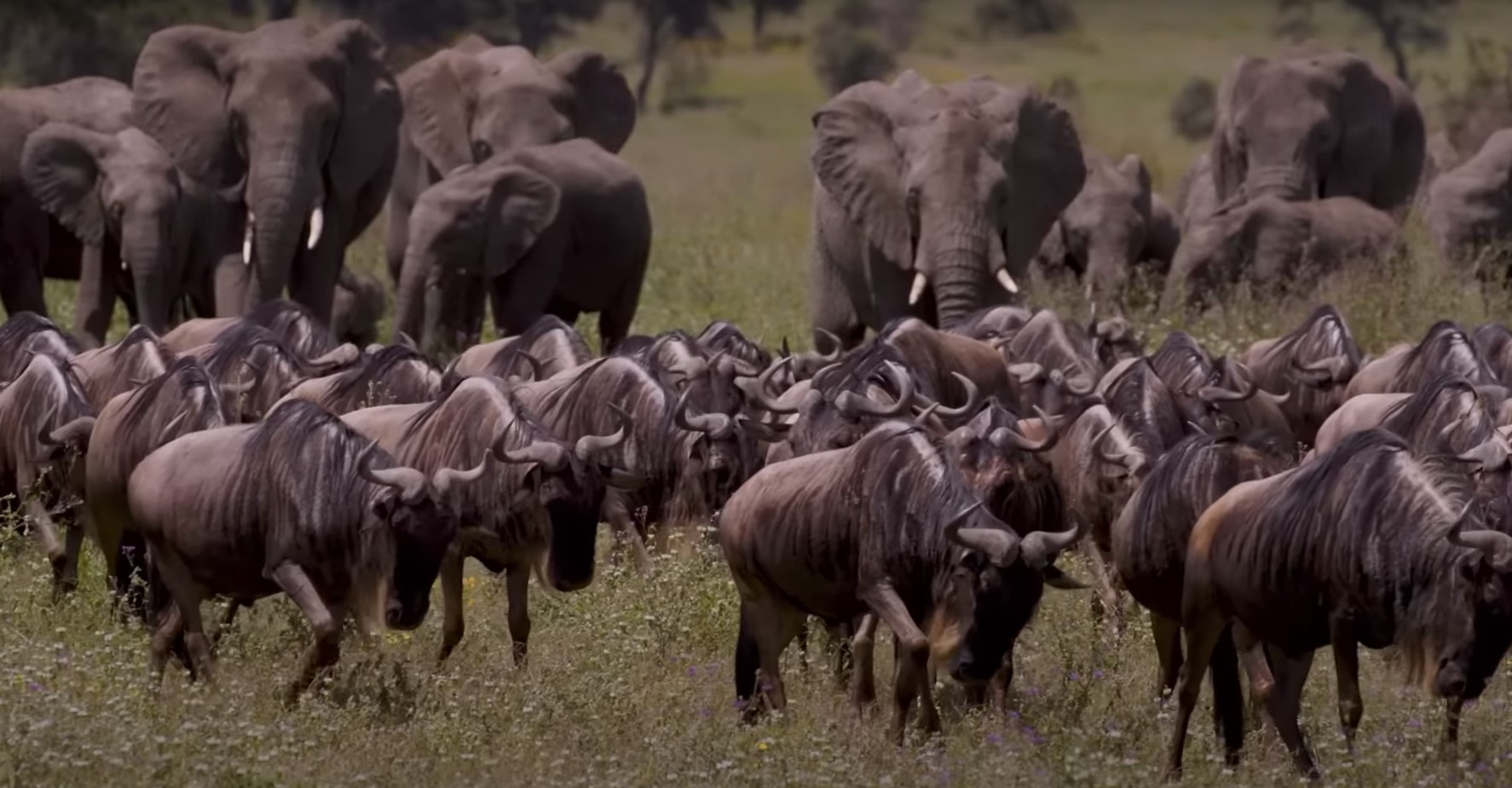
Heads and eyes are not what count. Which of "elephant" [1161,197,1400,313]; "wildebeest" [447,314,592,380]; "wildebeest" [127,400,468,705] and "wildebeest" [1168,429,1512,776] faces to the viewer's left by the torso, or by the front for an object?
the elephant

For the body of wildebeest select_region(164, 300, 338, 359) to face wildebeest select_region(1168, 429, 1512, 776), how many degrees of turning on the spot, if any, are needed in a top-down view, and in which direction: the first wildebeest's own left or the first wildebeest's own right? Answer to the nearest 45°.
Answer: approximately 45° to the first wildebeest's own right

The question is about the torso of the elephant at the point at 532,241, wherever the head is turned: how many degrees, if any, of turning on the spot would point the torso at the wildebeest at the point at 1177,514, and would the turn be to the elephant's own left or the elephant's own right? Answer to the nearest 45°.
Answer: approximately 90° to the elephant's own left

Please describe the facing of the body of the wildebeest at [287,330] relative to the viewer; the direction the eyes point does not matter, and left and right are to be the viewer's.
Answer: facing to the right of the viewer

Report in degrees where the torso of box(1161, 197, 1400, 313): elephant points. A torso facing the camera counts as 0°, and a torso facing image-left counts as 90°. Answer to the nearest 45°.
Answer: approximately 90°

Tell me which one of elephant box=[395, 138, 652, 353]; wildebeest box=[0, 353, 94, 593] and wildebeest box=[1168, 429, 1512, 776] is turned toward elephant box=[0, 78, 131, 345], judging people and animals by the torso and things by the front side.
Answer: elephant box=[395, 138, 652, 353]

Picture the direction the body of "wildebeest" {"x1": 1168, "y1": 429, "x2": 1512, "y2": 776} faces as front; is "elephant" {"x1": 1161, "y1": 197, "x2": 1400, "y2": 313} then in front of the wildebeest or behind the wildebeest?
behind

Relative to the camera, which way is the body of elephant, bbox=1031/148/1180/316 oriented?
toward the camera

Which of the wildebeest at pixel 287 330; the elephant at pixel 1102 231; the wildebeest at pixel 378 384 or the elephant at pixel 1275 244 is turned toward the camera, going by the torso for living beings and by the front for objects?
the elephant at pixel 1102 231

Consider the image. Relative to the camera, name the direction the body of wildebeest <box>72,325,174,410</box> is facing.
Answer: to the viewer's right

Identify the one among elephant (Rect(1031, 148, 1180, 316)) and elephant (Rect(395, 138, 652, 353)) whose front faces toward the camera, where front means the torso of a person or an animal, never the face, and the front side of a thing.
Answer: elephant (Rect(1031, 148, 1180, 316))

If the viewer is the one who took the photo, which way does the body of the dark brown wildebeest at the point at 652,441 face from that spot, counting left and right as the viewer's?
facing the viewer and to the right of the viewer
